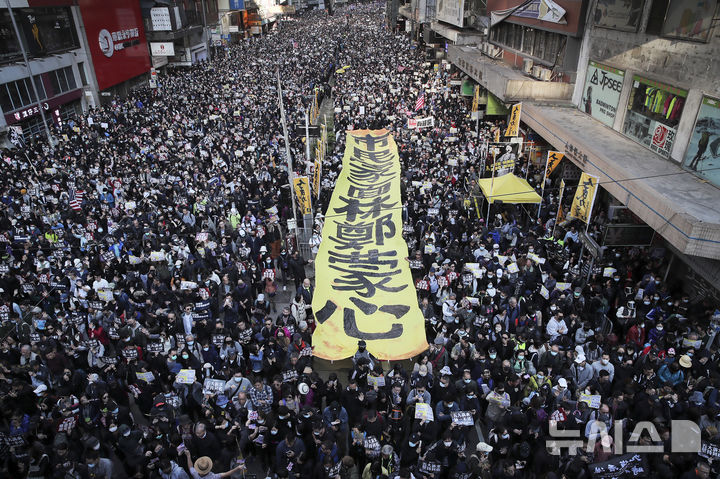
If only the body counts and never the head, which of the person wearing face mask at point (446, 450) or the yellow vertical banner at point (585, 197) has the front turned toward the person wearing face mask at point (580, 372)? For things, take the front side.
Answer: the yellow vertical banner

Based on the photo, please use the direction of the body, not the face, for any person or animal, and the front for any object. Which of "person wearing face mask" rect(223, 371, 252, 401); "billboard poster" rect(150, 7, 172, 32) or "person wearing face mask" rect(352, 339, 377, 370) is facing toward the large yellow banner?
the billboard poster

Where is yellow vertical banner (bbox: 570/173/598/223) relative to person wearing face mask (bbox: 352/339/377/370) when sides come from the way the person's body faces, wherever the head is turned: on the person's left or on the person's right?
on the person's left

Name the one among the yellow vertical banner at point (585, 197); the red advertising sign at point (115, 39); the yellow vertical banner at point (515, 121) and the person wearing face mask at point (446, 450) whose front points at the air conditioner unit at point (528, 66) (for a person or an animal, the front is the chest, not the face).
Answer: the red advertising sign

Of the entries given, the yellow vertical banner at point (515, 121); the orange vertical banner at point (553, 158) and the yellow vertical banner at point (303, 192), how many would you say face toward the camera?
3

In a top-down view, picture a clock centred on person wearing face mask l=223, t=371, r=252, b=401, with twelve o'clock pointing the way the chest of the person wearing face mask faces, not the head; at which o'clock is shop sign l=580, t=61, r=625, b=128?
The shop sign is roughly at 8 o'clock from the person wearing face mask.

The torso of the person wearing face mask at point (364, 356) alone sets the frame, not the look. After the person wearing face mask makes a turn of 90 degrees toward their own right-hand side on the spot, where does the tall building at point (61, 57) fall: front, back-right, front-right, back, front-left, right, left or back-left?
front-right

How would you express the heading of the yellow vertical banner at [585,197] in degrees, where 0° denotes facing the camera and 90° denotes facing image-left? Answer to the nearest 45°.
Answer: approximately 0°

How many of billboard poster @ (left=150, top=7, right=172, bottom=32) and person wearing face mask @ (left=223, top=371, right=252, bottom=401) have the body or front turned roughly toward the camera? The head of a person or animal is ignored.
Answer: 2

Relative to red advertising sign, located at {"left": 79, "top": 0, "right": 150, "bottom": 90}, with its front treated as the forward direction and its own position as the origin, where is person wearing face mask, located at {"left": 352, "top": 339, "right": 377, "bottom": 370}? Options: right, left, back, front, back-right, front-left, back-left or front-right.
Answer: front-right

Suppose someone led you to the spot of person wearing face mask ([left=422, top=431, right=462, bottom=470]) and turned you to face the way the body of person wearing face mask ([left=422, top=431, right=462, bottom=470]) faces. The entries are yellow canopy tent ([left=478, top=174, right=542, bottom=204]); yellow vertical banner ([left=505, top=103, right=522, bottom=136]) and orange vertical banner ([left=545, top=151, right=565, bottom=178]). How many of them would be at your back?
3

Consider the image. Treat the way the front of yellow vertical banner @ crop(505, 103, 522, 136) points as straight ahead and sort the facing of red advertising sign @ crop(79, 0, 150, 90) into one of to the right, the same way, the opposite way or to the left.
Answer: to the left

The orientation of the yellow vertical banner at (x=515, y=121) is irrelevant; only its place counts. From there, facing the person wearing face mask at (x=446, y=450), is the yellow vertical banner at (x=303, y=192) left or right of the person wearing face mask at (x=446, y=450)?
right
